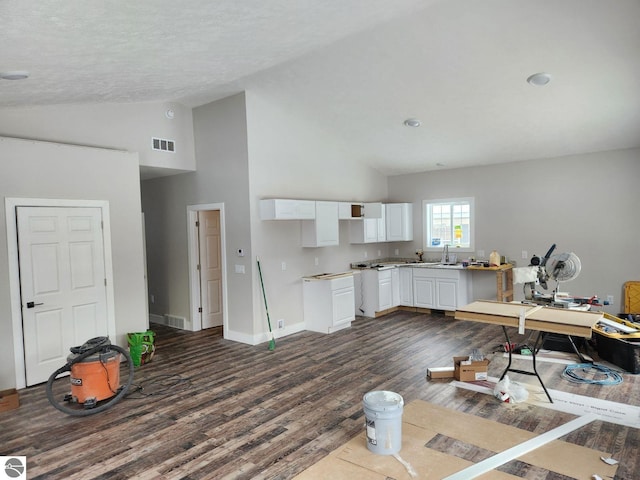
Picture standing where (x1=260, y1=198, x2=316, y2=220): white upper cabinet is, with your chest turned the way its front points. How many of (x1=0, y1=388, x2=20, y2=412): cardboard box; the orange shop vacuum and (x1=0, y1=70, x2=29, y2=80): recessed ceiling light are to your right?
3

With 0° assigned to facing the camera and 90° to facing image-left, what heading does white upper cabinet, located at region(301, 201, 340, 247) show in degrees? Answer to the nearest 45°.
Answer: approximately 315°

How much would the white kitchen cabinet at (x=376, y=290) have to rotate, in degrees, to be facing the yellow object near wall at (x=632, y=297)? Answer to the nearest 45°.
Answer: approximately 45° to its left

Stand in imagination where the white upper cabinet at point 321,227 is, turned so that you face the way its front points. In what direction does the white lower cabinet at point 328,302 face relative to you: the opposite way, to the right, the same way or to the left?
the same way

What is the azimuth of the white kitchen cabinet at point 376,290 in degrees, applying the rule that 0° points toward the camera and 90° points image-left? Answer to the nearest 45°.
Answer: approximately 315°

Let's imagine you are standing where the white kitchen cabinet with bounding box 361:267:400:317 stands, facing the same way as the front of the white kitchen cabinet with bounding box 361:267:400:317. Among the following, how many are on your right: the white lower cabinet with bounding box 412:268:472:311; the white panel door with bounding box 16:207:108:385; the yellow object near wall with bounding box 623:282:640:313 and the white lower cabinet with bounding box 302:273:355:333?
2

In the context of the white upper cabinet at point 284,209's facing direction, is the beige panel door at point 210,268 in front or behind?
behind

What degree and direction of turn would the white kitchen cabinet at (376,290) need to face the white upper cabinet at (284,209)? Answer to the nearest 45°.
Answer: approximately 90° to its right

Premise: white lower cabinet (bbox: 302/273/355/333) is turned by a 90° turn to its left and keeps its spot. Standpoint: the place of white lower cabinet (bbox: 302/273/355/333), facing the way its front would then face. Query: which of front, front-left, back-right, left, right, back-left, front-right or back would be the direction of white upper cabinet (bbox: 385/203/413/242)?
front

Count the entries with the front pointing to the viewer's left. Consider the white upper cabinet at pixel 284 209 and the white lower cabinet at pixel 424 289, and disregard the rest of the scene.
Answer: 0

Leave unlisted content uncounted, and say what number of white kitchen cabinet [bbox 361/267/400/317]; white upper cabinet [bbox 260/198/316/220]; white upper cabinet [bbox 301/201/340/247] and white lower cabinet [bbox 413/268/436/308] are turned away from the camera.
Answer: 0

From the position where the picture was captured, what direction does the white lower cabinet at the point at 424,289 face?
facing the viewer

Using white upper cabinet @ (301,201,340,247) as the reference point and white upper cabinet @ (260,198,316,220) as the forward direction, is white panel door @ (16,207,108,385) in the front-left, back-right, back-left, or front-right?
front-right

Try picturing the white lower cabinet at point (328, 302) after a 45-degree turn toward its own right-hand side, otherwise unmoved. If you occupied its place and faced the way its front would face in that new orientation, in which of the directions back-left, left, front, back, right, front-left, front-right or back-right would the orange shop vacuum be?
front-right

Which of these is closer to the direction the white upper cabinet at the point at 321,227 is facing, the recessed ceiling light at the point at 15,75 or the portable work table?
the portable work table

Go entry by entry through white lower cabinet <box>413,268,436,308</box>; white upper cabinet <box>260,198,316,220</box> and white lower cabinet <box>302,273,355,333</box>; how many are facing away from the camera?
0

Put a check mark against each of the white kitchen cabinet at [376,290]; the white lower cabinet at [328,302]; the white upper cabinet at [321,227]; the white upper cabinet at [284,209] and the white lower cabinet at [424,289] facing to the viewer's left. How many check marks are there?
0

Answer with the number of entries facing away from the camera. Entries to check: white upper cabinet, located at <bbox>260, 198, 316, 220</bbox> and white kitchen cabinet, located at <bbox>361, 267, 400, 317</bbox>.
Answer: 0

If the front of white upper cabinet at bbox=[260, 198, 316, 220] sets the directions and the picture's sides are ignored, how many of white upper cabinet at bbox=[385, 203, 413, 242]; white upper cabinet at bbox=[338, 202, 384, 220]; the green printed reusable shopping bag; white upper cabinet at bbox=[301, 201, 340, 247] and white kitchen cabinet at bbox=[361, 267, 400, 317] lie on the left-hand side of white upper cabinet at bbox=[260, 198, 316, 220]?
4

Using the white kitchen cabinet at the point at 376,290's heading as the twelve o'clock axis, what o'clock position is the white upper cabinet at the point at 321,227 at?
The white upper cabinet is roughly at 3 o'clock from the white kitchen cabinet.

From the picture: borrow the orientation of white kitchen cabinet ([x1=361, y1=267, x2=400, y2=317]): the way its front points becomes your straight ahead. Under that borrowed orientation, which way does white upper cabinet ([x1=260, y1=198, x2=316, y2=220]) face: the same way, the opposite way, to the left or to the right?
the same way
